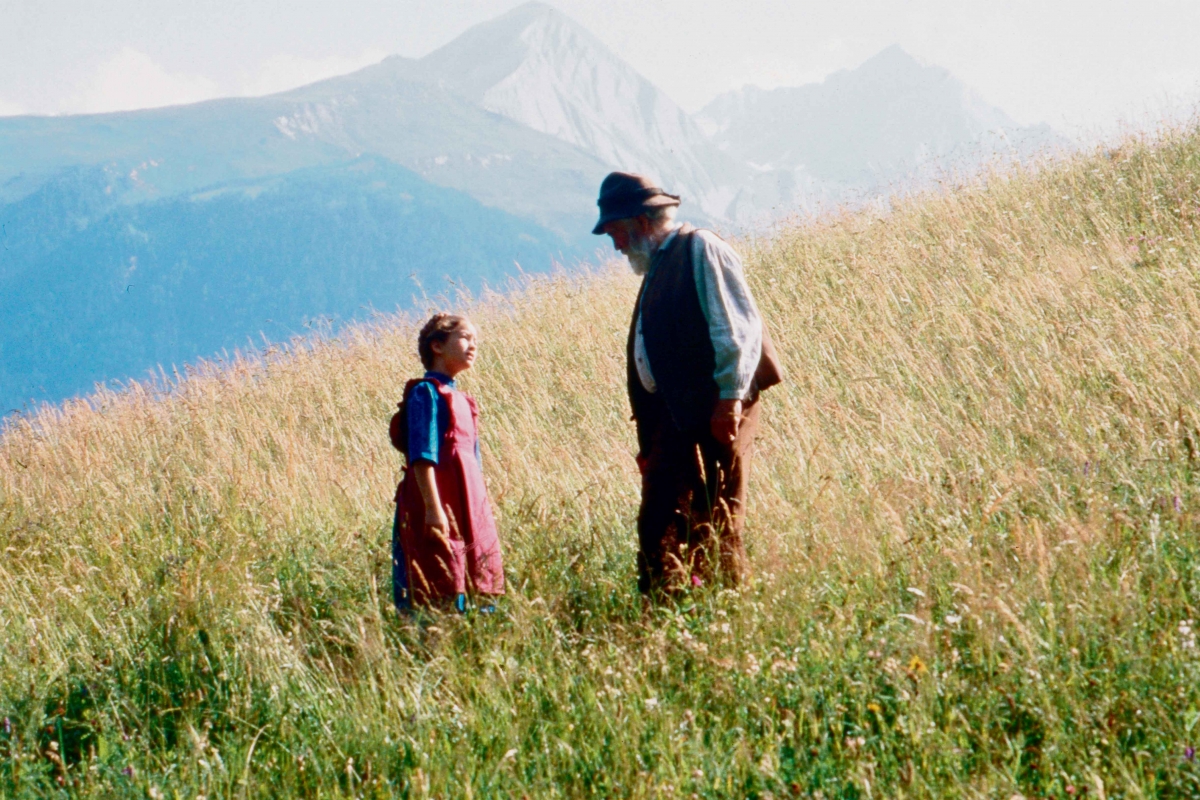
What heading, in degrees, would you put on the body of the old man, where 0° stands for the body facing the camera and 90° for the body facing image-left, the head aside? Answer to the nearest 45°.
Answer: approximately 90°

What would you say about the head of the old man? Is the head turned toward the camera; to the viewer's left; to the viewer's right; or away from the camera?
to the viewer's left
